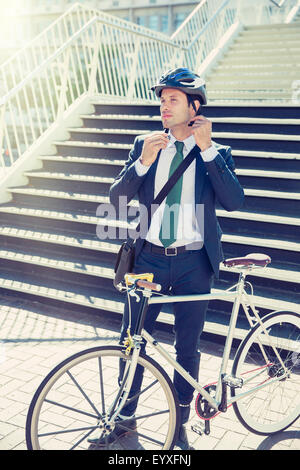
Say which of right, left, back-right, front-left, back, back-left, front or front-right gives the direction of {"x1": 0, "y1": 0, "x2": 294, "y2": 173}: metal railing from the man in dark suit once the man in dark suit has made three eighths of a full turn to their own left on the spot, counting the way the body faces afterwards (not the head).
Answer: front-left

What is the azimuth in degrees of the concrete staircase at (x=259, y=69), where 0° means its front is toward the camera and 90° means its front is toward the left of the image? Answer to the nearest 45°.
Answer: approximately 0°

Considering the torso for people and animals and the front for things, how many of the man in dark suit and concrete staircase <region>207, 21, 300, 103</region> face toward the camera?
2

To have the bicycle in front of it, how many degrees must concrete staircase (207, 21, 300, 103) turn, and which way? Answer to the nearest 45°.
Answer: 0° — it already faces it

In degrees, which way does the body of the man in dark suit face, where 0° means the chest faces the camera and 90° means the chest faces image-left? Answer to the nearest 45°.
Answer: approximately 0°

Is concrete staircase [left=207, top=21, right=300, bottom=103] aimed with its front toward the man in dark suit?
yes
